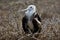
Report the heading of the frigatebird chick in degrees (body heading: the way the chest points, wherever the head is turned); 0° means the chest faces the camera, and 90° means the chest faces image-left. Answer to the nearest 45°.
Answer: approximately 45°
